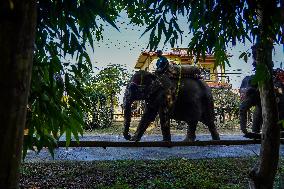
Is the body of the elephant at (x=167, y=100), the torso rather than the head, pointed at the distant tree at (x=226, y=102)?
no

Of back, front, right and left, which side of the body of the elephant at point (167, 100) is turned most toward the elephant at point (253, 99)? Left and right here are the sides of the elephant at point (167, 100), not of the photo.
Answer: back

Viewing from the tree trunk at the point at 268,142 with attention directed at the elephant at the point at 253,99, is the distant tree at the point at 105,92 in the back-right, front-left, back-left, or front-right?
front-left

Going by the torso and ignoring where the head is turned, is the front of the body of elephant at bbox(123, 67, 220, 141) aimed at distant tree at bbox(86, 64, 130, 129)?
no

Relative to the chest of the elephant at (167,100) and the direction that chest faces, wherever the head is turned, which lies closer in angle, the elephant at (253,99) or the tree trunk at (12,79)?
the tree trunk

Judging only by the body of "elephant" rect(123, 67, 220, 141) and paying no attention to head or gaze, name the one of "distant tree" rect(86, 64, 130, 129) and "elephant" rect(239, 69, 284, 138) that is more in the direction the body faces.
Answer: the distant tree

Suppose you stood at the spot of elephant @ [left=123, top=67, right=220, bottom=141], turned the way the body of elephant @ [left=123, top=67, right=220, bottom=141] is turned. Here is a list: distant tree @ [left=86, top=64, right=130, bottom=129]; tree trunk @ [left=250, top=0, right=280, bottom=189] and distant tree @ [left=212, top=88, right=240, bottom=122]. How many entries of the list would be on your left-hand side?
1

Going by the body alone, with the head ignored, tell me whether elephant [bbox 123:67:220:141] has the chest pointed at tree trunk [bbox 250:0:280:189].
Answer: no

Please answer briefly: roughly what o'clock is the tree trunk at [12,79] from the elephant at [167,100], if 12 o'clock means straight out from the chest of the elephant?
The tree trunk is roughly at 9 o'clock from the elephant.

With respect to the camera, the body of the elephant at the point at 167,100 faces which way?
to the viewer's left

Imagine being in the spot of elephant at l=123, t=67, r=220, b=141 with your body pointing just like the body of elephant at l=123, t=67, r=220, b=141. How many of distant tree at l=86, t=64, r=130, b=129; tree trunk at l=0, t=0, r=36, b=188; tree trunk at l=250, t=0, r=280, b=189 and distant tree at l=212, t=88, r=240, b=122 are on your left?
2

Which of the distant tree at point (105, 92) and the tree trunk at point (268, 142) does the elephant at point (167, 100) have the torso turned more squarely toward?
the distant tree

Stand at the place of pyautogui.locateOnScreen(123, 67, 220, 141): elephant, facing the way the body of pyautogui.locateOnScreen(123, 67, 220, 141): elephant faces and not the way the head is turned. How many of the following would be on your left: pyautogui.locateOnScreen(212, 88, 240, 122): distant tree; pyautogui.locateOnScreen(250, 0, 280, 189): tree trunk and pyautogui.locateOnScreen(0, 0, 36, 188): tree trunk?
2
